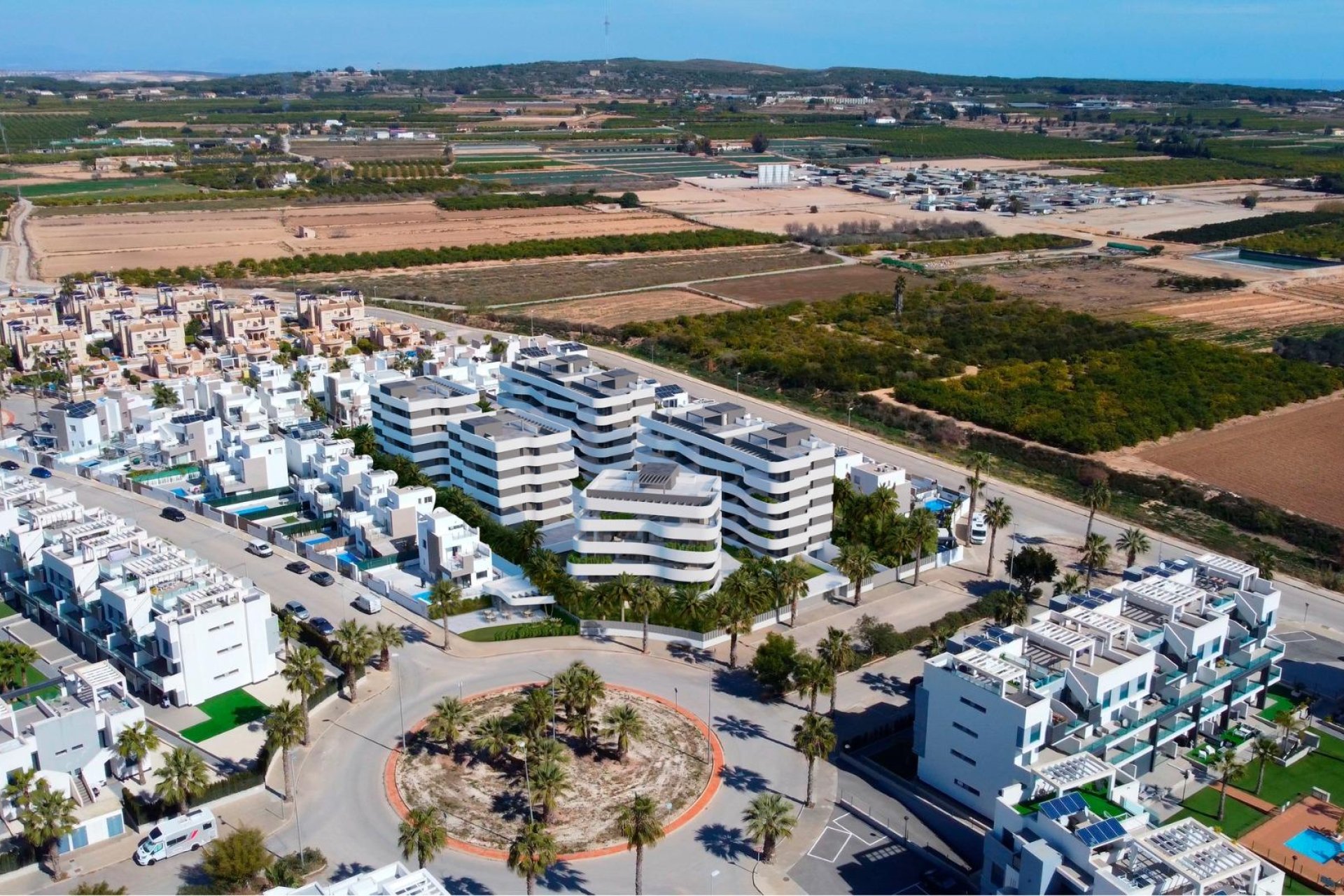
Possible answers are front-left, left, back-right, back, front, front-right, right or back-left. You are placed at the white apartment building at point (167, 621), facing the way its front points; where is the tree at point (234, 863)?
front-left

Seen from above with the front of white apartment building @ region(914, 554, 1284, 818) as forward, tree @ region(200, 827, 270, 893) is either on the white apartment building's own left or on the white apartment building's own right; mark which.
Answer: on the white apartment building's own right

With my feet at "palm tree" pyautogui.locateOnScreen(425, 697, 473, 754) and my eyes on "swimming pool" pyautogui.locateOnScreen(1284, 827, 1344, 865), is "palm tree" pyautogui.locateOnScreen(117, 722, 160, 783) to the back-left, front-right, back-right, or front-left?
back-right

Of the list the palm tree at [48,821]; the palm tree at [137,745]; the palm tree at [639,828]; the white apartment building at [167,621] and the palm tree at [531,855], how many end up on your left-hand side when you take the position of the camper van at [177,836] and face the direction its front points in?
2

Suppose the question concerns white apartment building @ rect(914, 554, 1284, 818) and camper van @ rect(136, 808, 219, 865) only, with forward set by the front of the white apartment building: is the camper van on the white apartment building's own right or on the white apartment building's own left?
on the white apartment building's own right

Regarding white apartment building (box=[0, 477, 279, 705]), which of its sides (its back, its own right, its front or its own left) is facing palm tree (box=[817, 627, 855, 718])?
left
